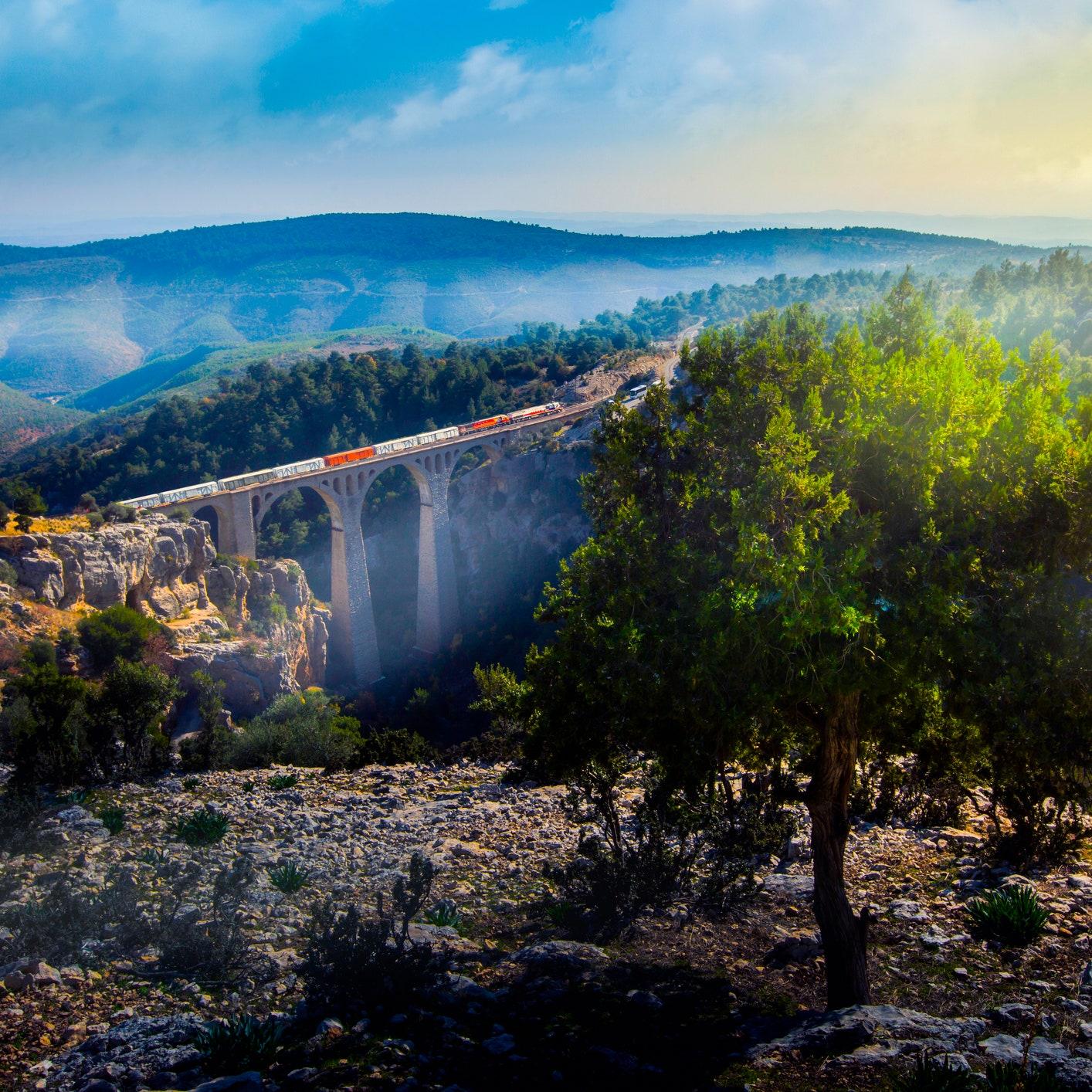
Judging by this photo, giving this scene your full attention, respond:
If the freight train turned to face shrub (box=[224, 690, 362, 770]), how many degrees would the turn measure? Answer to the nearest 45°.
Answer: approximately 135° to its right

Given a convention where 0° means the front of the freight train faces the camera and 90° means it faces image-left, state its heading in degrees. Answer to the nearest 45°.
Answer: approximately 225°

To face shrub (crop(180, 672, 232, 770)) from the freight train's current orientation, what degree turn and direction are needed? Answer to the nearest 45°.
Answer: approximately 135° to its right

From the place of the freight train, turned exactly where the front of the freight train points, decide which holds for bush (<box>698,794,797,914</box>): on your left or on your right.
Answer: on your right

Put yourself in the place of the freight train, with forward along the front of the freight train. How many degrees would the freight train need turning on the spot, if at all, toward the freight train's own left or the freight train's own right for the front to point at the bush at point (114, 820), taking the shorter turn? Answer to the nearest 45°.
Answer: approximately 135° to the freight train's own right

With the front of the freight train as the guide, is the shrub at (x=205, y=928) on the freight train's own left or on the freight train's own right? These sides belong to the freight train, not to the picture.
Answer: on the freight train's own right
